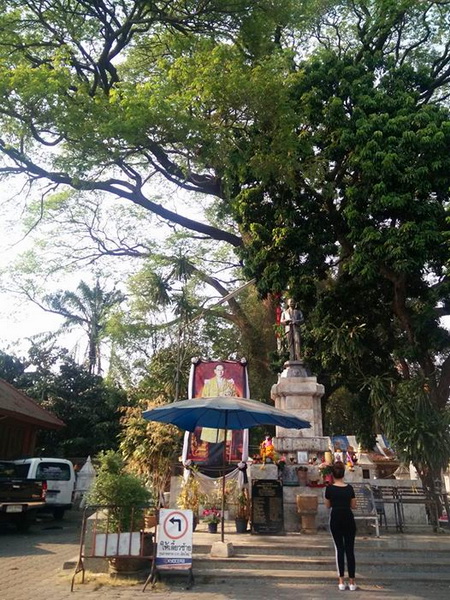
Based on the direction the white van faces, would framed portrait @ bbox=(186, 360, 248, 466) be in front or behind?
behind

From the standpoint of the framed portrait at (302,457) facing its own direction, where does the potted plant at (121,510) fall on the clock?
The potted plant is roughly at 1 o'clock from the framed portrait.

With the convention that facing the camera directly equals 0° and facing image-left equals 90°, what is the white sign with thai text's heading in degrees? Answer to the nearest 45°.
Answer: approximately 0°

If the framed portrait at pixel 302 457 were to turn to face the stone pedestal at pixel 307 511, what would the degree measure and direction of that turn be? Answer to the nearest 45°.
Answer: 0° — it already faces it

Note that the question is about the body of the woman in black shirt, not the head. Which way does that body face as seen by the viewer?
away from the camera

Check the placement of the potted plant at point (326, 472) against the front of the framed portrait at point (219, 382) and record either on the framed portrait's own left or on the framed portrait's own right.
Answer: on the framed portrait's own left

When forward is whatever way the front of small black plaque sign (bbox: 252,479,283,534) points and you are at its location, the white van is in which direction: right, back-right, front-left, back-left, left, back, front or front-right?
back-right
